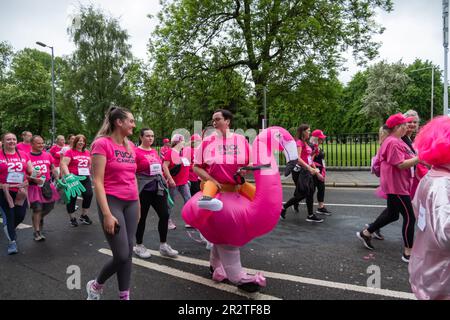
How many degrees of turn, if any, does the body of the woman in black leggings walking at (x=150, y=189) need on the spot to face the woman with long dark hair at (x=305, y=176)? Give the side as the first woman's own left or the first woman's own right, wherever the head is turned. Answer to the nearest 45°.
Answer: approximately 90° to the first woman's own left

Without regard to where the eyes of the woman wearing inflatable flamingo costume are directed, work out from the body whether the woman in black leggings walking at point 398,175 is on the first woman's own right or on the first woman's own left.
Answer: on the first woman's own left

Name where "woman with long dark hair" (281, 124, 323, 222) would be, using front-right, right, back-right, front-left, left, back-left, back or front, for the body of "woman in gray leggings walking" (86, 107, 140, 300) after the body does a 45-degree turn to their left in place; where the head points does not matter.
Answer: front-left

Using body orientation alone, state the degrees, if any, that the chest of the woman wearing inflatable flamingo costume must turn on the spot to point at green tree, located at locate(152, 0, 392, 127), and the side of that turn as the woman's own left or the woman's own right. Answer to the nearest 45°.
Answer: approximately 135° to the woman's own left

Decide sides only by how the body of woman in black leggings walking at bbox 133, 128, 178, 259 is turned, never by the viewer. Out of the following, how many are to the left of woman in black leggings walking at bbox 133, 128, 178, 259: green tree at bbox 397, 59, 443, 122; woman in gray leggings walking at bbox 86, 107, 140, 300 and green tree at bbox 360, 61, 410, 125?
2

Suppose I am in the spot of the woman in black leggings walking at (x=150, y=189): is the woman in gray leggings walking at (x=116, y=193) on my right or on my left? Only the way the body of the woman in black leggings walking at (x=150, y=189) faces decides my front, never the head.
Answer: on my right

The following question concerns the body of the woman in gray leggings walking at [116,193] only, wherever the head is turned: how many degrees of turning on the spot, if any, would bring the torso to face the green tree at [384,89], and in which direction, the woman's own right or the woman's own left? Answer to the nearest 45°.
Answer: approximately 90° to the woman's own left

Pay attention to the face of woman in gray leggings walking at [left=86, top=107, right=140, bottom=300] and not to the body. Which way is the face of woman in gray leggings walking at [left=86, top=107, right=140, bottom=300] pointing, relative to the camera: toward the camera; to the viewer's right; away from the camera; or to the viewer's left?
to the viewer's right

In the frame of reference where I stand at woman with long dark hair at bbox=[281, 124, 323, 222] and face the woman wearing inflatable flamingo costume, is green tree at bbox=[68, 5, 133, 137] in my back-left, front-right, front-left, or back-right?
back-right
